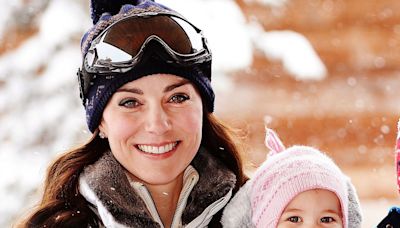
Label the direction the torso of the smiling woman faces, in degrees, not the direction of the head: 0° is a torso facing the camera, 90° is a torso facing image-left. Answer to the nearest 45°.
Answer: approximately 0°
